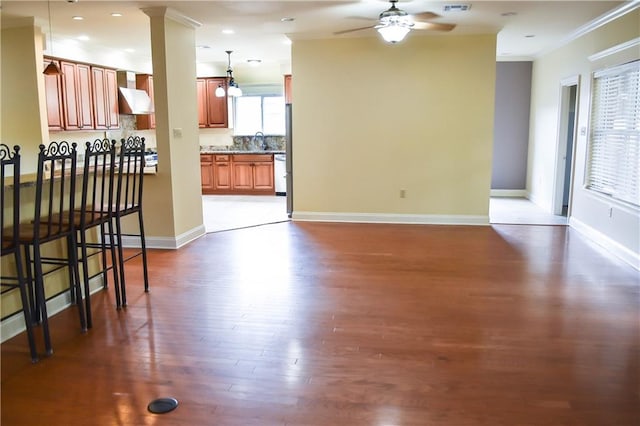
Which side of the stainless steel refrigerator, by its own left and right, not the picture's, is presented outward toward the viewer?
left

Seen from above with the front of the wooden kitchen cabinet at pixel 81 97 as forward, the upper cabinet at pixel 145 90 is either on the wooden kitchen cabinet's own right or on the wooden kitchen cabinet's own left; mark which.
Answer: on the wooden kitchen cabinet's own left

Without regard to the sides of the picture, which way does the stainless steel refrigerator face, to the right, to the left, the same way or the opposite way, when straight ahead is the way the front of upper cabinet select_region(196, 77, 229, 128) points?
to the right

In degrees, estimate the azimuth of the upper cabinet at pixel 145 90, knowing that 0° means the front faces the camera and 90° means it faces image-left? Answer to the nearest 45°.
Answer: approximately 315°

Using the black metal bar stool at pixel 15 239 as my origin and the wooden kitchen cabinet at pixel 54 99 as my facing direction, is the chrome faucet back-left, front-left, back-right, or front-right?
front-right

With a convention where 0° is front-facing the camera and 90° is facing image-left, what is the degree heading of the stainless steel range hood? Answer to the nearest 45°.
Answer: approximately 315°

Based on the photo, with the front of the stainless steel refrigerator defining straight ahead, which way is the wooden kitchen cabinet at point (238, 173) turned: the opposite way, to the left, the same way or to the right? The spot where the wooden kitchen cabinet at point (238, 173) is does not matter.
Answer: to the left

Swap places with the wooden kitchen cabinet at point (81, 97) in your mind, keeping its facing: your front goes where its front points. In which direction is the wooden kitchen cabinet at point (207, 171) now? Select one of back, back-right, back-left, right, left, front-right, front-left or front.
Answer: left

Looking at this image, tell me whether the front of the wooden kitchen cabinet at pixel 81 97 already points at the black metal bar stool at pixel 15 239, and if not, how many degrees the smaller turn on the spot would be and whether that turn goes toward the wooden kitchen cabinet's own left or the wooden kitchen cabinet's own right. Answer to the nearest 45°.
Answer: approximately 45° to the wooden kitchen cabinet's own right

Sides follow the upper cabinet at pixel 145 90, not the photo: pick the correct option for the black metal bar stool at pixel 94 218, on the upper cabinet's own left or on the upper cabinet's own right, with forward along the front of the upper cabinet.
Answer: on the upper cabinet's own right

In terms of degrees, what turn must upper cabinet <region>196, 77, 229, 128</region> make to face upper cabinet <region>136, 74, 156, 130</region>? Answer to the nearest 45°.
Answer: approximately 45° to its right

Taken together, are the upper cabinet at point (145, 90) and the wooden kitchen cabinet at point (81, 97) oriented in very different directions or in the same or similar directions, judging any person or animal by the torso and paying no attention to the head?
same or similar directions

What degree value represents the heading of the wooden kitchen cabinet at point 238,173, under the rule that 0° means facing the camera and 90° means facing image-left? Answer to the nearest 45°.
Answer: approximately 0°

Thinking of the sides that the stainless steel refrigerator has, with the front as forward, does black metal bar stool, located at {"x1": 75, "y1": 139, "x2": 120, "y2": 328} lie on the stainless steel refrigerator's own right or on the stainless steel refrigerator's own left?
on the stainless steel refrigerator's own left

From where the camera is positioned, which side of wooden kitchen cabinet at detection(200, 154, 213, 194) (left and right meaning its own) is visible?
front

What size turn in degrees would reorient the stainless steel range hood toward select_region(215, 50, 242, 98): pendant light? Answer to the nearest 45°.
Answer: approximately 45° to its left

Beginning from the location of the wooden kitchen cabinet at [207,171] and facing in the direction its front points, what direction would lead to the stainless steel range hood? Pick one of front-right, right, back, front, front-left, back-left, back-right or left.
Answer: front-right
